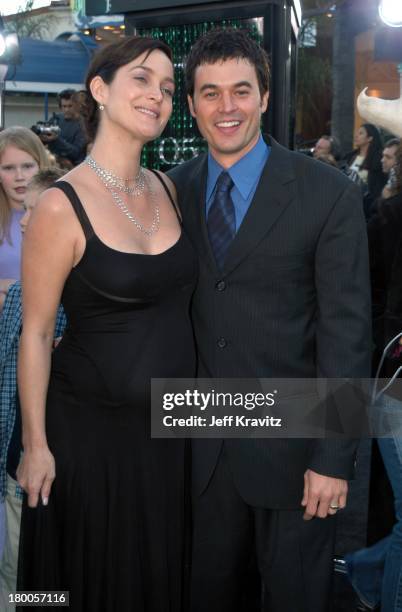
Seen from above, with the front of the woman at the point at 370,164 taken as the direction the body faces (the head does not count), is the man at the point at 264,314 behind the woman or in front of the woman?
in front

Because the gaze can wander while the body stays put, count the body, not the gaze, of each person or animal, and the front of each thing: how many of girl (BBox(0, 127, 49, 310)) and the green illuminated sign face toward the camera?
2

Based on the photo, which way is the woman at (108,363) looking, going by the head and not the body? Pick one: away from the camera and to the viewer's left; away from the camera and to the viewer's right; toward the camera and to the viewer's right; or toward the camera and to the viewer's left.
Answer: toward the camera and to the viewer's right

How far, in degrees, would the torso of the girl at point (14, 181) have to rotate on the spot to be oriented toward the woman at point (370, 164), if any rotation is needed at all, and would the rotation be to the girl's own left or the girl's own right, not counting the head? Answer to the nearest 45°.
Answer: approximately 135° to the girl's own left
